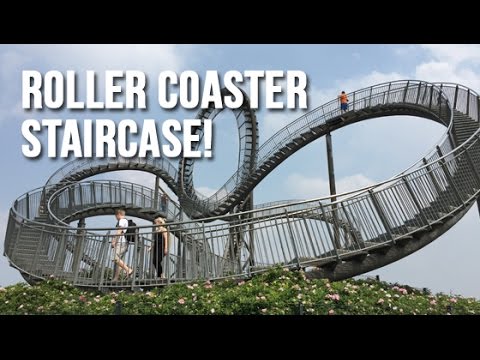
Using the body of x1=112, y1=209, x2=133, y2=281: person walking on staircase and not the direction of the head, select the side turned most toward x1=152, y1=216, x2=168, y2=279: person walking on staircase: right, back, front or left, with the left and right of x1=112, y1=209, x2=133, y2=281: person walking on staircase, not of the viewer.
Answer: back

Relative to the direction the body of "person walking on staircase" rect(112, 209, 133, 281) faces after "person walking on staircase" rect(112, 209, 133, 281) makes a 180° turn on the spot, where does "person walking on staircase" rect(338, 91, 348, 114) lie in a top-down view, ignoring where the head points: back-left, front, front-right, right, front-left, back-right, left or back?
front-left

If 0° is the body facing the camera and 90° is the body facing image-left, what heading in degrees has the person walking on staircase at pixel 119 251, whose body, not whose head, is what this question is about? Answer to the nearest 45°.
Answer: approximately 90°
